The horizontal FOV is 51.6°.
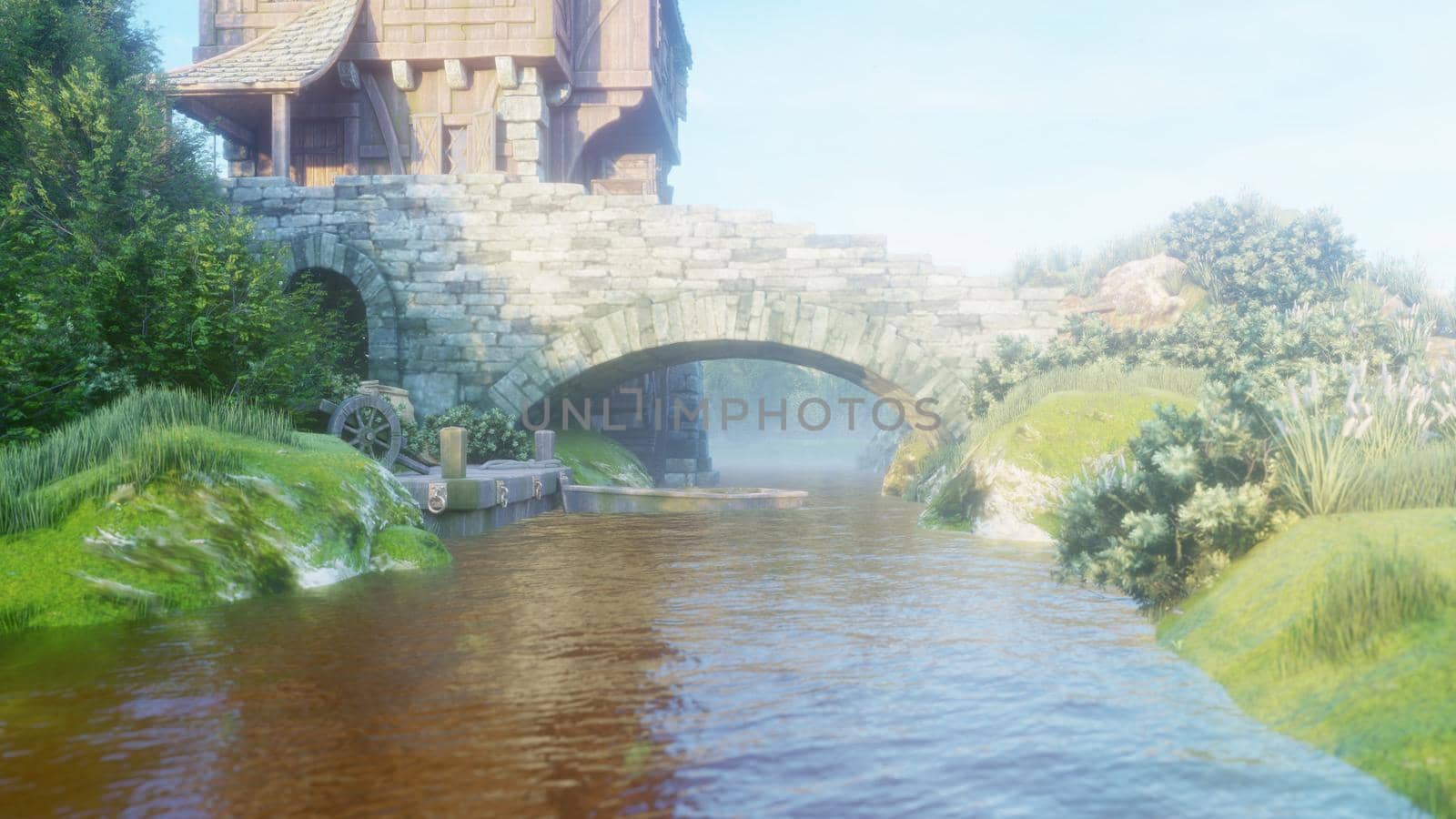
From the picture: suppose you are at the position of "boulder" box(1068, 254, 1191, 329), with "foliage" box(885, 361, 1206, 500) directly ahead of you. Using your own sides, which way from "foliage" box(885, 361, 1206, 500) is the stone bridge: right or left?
right

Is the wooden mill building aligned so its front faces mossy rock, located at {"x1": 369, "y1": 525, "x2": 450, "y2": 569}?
yes

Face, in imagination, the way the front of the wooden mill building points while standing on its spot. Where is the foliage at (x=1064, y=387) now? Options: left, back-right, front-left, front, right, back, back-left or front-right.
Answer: front-left

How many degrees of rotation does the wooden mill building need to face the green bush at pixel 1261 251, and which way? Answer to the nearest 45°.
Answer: approximately 90° to its left

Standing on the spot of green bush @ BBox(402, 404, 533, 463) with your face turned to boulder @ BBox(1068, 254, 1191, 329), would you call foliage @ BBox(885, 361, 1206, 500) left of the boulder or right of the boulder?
right

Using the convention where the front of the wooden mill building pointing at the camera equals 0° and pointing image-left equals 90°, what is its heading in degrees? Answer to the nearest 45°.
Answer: approximately 0°

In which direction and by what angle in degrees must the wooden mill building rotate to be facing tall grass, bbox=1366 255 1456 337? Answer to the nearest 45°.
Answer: approximately 90° to its left
